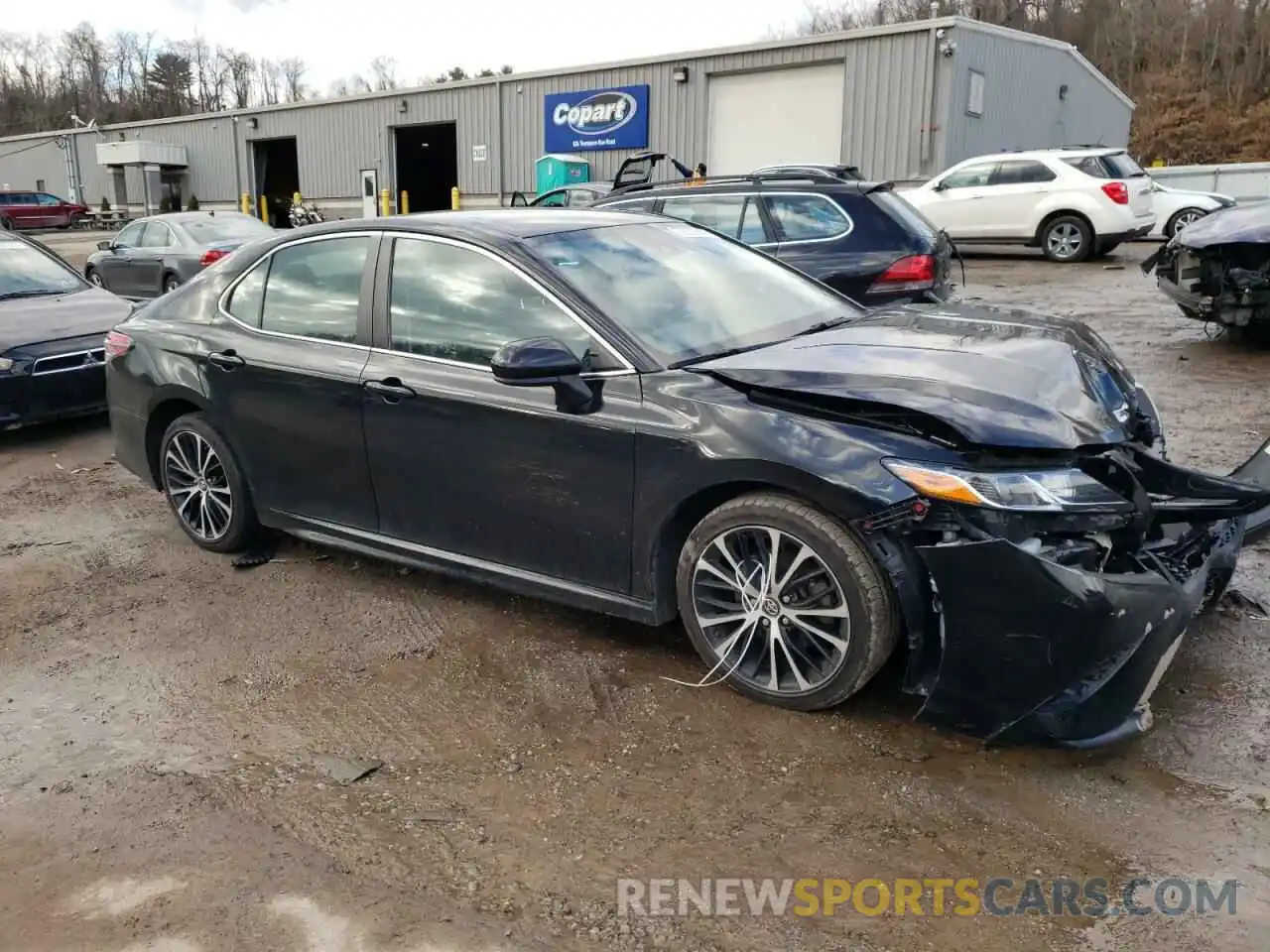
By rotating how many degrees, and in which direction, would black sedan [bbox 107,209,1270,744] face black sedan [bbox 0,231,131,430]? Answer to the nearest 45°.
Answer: approximately 180°

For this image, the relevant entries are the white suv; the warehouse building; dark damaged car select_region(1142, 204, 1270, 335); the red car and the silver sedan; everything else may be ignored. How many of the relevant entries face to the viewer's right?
1

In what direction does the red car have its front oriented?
to the viewer's right

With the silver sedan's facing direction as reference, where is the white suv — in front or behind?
behind

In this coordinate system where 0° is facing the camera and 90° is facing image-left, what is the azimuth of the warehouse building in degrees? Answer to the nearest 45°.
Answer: approximately 45°

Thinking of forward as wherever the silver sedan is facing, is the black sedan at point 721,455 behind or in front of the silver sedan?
behind

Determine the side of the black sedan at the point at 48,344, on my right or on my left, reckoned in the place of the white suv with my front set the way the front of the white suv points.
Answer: on my left

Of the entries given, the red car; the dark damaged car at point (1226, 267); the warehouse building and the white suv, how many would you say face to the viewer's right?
1

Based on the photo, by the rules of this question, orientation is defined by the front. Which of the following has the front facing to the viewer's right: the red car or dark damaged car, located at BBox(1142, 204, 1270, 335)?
the red car

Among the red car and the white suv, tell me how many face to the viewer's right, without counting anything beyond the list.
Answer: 1

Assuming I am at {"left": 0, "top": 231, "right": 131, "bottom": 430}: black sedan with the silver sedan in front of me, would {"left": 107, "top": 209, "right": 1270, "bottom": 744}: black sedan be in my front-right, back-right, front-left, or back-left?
back-right

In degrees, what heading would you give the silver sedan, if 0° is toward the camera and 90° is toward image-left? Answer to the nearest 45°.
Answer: approximately 135°

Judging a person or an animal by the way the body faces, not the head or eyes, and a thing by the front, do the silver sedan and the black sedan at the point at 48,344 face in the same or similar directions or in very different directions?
very different directions

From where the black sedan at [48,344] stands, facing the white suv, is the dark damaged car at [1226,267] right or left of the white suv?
right
